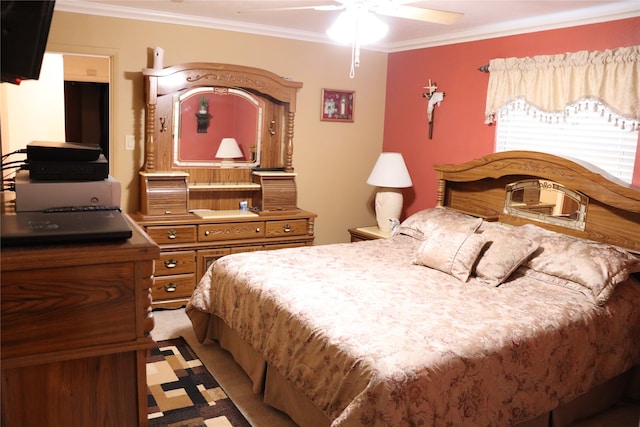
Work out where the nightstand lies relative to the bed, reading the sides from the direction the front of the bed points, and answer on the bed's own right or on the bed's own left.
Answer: on the bed's own right

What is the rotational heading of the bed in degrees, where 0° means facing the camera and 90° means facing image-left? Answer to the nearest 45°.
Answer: approximately 45°
